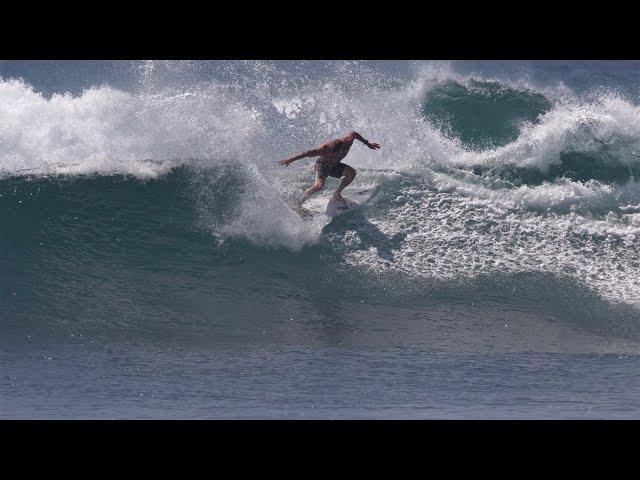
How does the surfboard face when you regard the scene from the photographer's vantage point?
facing to the right of the viewer
